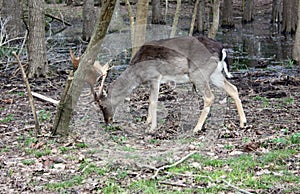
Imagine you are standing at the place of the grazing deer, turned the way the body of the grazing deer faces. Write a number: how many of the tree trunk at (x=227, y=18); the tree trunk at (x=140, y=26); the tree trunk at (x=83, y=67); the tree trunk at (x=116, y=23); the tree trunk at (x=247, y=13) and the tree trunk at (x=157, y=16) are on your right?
5

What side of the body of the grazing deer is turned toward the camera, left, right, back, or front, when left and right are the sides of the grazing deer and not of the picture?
left

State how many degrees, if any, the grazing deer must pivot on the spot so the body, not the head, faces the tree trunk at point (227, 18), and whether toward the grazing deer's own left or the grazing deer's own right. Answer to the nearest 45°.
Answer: approximately 90° to the grazing deer's own right

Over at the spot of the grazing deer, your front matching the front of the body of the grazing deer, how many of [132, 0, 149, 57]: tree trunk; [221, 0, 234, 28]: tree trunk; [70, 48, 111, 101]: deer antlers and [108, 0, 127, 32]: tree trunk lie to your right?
3

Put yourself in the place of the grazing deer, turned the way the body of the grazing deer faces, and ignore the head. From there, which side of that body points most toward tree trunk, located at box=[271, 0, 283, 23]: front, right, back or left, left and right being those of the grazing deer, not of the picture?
right

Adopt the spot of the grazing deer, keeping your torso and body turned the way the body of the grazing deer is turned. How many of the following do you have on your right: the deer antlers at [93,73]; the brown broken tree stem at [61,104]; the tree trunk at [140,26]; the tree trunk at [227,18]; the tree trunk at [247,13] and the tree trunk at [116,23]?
4

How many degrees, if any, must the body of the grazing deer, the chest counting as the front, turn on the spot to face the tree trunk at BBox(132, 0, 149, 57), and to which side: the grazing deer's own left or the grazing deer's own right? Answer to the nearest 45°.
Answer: approximately 90° to the grazing deer's own right

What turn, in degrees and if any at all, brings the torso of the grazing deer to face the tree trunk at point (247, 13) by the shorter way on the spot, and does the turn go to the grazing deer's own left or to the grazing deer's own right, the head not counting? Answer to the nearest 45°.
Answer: approximately 90° to the grazing deer's own right
